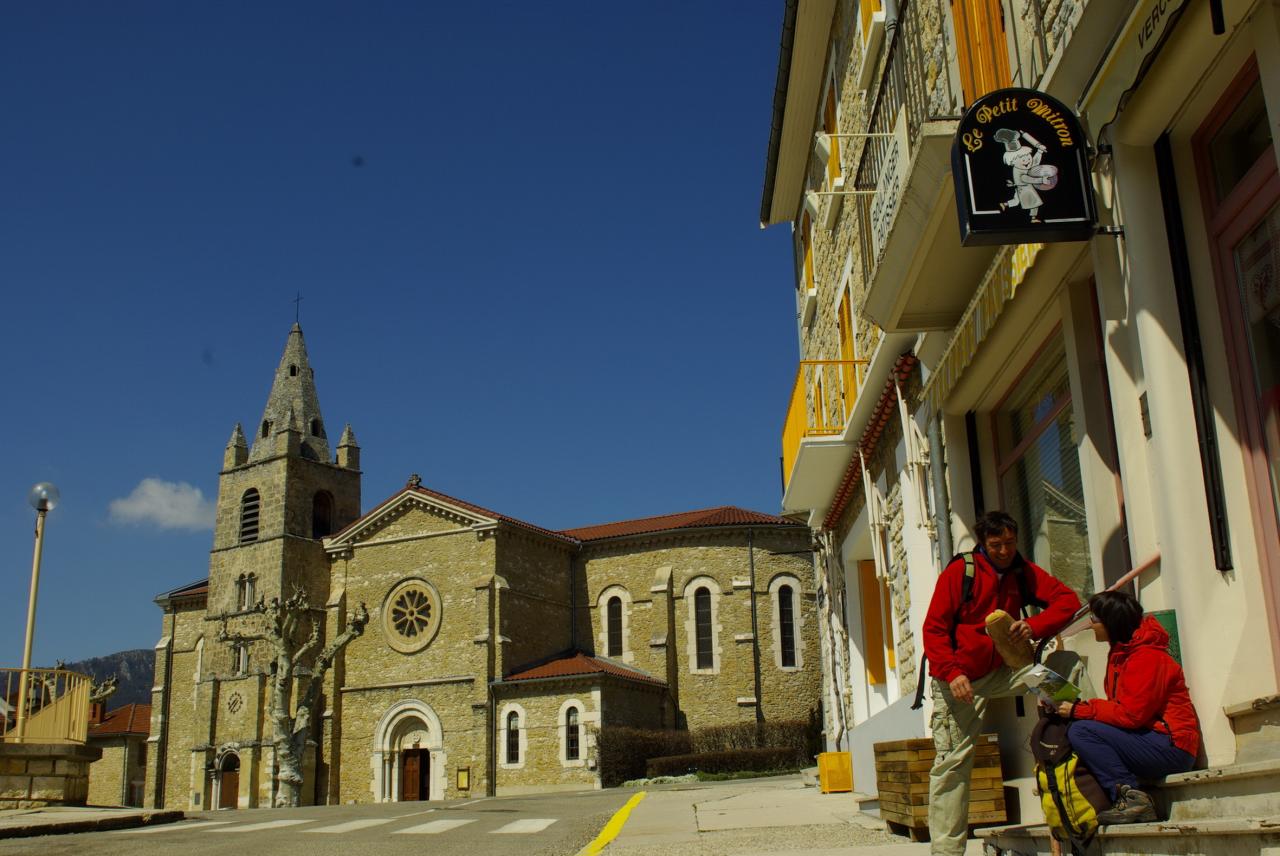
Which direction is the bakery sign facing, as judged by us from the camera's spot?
facing the viewer

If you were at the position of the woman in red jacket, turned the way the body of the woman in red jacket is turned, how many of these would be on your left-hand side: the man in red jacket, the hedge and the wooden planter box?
0

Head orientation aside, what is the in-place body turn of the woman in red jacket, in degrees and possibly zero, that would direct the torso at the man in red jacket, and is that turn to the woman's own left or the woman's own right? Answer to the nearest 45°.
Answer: approximately 45° to the woman's own right

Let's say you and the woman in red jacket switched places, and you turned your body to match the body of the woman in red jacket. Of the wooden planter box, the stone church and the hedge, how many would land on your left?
0

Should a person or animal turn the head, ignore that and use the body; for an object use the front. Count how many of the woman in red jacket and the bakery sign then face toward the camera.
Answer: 1

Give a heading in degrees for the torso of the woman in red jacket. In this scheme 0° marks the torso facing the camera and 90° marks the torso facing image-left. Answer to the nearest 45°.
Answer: approximately 90°

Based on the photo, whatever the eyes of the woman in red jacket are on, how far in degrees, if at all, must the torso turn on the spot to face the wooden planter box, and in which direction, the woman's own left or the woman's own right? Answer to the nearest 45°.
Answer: approximately 45° to the woman's own right

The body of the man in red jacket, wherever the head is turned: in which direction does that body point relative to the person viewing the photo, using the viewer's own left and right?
facing the viewer and to the right of the viewer

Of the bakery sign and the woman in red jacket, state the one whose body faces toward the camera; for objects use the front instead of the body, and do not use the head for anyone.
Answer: the bakery sign

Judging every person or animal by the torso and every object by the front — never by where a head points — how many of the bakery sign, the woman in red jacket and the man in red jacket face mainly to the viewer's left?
1

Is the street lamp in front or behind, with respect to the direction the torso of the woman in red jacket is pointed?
in front

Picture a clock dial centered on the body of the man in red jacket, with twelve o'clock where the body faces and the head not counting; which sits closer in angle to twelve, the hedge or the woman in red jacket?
the woman in red jacket

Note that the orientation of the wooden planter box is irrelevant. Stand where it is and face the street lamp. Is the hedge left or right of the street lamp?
right

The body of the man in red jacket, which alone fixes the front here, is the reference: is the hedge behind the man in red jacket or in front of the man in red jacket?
behind

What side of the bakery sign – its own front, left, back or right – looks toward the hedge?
back
